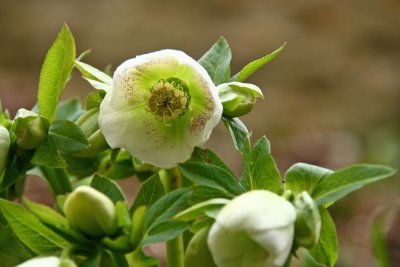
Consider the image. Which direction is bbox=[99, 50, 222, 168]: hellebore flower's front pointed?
toward the camera

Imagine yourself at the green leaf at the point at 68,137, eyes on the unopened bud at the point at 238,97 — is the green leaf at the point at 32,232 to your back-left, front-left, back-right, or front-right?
back-right
